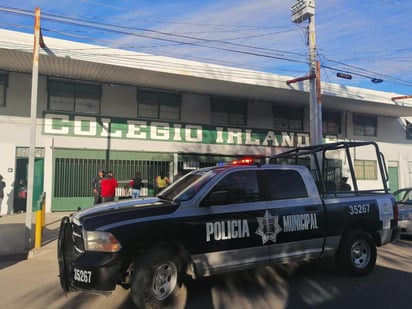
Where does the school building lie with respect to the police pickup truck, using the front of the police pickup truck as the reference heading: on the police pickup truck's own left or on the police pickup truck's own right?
on the police pickup truck's own right

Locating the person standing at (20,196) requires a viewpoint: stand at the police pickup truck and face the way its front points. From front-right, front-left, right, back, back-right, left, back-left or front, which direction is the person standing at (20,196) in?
right

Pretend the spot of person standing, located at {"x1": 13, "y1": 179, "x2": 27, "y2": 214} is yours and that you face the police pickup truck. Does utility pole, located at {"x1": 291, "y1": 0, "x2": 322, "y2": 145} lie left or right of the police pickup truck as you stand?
left

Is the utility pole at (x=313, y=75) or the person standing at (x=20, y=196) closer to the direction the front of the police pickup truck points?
the person standing

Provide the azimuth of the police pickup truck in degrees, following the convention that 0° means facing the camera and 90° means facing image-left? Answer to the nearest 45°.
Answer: approximately 45°

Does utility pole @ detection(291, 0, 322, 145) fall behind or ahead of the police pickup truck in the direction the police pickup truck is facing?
behind
